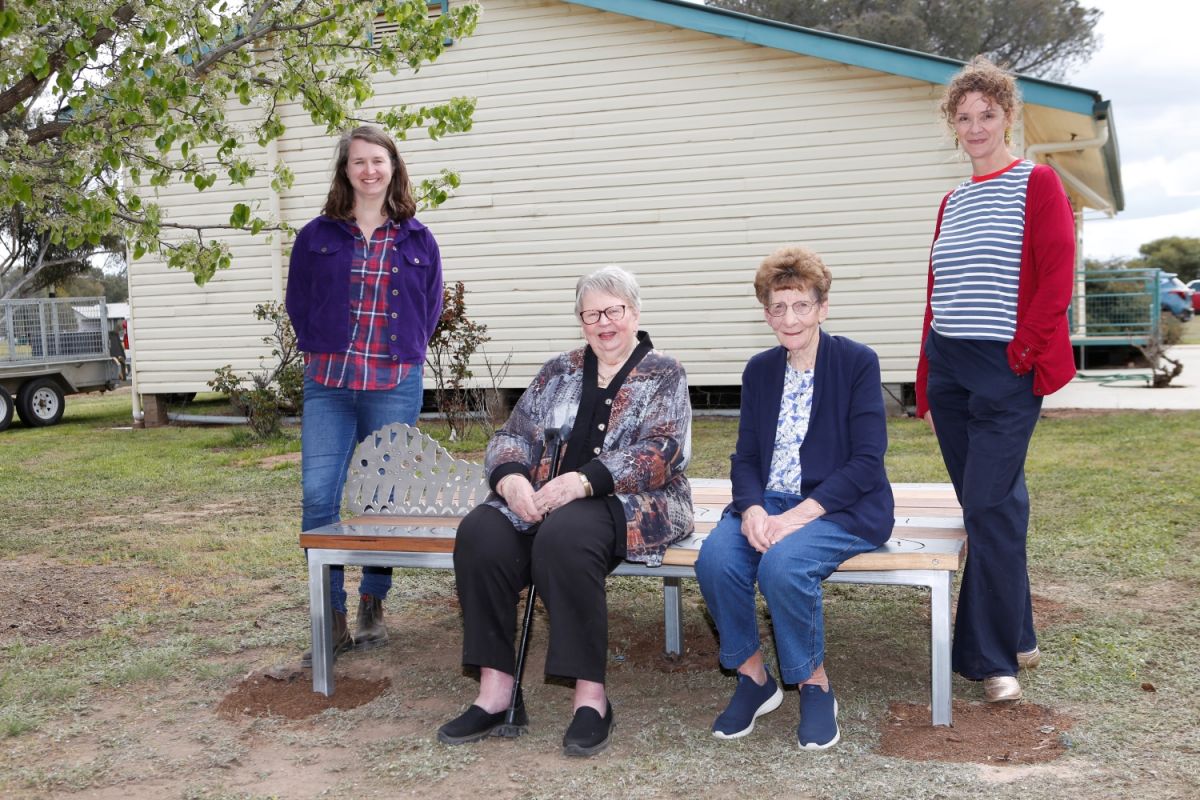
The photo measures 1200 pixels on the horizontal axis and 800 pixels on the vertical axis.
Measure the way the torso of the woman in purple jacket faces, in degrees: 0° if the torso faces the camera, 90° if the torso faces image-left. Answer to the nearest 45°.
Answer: approximately 0°

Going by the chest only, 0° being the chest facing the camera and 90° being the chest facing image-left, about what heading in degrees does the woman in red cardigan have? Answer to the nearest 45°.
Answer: approximately 45°

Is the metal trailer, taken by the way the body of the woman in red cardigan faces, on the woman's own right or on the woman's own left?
on the woman's own right

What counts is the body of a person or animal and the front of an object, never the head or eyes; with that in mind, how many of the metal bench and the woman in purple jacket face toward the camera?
2

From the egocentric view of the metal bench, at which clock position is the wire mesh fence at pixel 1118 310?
The wire mesh fence is roughly at 7 o'clock from the metal bench.

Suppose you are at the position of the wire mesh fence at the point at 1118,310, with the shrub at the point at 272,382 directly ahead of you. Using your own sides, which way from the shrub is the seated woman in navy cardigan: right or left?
left

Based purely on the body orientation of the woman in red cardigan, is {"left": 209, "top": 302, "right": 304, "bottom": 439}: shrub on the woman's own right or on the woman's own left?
on the woman's own right

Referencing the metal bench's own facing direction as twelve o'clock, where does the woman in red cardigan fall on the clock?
The woman in red cardigan is roughly at 9 o'clock from the metal bench.

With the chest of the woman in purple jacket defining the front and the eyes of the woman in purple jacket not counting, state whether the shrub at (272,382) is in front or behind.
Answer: behind

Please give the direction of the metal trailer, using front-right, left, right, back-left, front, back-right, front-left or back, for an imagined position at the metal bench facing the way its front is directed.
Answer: back-right

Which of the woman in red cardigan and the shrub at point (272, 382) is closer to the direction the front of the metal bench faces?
the woman in red cardigan
